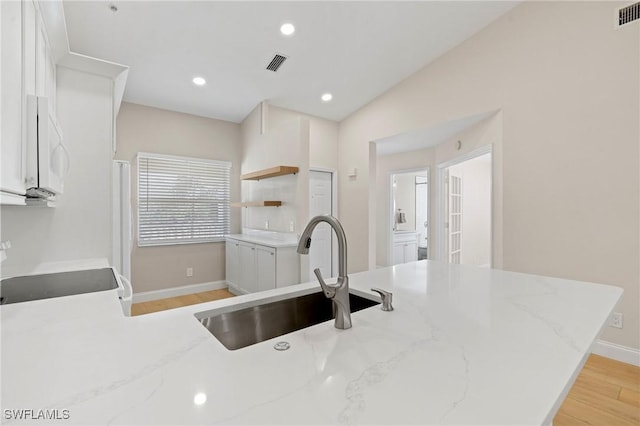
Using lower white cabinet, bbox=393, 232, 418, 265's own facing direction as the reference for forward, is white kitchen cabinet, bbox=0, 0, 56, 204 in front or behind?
in front

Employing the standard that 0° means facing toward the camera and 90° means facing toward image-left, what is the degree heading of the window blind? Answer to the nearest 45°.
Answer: approximately 315°

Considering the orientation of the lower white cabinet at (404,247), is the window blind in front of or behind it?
in front

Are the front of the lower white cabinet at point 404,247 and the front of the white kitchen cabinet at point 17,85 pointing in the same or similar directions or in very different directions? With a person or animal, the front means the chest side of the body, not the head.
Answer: very different directions

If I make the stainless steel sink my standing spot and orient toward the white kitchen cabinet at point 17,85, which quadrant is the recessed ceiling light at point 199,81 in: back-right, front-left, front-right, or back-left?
front-right

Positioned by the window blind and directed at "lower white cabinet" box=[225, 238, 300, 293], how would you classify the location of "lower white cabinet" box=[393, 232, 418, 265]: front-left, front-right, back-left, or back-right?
front-left

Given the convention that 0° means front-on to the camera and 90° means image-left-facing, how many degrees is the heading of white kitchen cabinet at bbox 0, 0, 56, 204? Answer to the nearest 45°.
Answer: approximately 270°

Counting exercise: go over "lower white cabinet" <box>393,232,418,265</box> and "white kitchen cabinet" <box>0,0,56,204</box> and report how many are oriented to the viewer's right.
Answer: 1

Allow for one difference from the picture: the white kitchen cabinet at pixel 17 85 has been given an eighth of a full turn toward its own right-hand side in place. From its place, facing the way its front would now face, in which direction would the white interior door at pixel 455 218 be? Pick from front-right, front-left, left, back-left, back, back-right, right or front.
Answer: front-left

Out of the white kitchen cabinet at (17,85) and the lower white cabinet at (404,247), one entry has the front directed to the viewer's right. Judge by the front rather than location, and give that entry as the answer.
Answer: the white kitchen cabinet

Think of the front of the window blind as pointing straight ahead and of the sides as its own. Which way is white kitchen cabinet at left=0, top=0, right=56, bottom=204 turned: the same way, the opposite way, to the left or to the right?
to the left

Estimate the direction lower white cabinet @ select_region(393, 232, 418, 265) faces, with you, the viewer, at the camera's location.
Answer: facing the viewer and to the left of the viewer

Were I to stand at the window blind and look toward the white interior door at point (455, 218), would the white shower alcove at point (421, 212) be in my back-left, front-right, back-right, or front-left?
front-left
